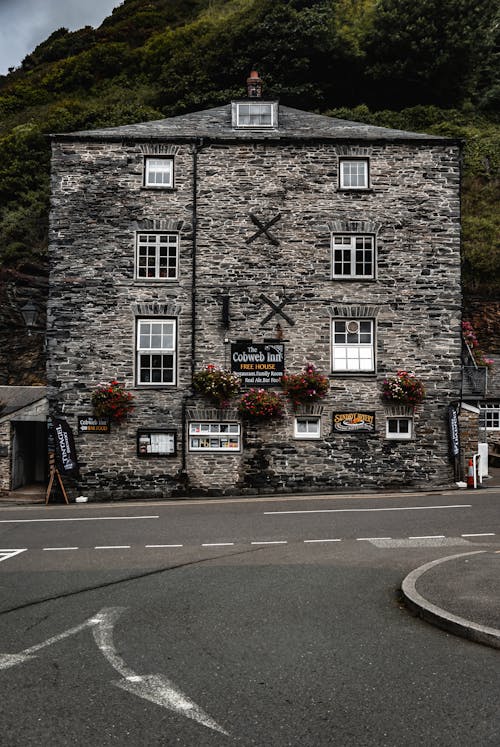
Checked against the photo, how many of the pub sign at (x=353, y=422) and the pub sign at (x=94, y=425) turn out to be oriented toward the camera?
2

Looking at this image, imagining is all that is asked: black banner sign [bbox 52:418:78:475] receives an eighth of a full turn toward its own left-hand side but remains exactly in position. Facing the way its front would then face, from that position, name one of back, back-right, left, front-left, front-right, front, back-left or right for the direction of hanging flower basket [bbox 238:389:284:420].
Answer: front-left

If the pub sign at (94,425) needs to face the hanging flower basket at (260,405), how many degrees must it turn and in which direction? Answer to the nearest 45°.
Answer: approximately 90° to its left

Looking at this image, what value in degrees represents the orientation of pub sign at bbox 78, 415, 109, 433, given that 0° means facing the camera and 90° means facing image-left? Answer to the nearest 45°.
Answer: approximately 0°

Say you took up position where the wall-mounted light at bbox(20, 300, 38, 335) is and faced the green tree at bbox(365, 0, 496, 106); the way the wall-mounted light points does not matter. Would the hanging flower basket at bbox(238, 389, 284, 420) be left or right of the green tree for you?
right

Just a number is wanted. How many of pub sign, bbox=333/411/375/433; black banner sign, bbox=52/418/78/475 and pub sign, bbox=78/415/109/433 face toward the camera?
3

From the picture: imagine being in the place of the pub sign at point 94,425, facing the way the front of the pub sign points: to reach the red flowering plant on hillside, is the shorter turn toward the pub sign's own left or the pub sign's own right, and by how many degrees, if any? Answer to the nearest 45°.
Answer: approximately 90° to the pub sign's own left

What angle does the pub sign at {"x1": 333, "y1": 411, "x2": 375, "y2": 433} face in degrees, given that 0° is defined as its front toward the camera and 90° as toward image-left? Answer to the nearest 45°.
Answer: approximately 0°

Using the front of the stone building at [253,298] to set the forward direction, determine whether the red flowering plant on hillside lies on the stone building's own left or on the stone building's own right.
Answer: on the stone building's own left

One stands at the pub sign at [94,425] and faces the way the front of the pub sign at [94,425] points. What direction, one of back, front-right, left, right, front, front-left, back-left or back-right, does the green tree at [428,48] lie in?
back-left

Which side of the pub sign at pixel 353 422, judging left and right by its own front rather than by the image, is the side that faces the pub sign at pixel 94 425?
right
